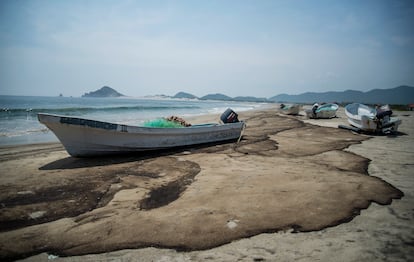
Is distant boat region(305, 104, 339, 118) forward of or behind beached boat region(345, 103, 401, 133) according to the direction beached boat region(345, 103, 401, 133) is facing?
forward

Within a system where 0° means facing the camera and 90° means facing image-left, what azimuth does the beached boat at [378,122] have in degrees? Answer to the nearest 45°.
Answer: approximately 135°

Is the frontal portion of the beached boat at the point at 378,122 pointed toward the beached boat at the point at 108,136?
no

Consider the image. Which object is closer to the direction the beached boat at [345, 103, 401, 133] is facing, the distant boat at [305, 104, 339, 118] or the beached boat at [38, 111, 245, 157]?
the distant boat

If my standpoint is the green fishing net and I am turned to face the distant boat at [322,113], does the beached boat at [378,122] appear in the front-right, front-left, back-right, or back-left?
front-right

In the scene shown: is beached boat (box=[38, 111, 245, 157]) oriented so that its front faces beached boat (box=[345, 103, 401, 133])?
no

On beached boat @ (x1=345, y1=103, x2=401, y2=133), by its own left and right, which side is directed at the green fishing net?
left

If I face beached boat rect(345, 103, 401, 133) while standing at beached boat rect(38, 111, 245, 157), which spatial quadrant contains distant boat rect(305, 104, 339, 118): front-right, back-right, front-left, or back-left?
front-left

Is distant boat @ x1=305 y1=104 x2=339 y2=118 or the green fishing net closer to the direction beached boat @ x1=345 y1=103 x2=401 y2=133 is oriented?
the distant boat

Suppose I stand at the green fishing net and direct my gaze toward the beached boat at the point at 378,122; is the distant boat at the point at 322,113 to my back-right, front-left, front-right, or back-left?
front-left

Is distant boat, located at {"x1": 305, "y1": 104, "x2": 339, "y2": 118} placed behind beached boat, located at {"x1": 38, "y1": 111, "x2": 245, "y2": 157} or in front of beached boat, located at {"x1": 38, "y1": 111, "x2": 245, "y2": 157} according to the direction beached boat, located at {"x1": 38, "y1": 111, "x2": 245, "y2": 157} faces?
behind

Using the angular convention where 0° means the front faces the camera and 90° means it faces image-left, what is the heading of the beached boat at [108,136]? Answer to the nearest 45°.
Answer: approximately 45°

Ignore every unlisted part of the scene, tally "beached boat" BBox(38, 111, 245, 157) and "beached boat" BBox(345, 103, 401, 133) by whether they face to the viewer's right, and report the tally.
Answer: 0
